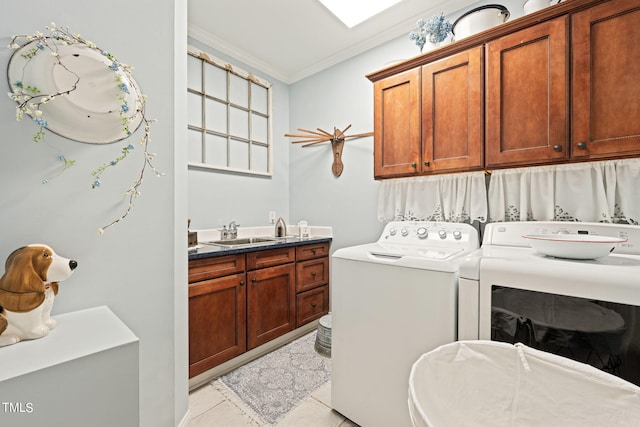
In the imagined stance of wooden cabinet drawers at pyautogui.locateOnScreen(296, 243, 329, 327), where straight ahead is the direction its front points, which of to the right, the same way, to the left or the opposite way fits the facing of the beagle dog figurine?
to the left

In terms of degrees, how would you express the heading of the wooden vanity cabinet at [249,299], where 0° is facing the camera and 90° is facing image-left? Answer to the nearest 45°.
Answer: approximately 315°

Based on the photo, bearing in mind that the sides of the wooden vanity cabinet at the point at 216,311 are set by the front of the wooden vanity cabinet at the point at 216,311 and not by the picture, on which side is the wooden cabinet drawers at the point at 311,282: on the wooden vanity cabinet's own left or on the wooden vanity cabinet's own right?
on the wooden vanity cabinet's own left

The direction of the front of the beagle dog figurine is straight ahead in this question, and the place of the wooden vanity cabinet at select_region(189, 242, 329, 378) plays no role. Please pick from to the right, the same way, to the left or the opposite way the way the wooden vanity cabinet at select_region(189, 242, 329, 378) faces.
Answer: to the right

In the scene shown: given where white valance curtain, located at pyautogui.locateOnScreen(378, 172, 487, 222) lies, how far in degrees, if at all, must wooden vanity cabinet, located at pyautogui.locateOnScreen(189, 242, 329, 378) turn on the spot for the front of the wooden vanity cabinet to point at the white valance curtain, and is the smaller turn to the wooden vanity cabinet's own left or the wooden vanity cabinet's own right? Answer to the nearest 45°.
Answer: approximately 45° to the wooden vanity cabinet's own left

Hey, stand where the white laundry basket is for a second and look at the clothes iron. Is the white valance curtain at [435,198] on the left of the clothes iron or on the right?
right

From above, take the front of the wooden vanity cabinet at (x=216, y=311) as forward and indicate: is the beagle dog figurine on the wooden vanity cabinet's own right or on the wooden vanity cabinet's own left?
on the wooden vanity cabinet's own right

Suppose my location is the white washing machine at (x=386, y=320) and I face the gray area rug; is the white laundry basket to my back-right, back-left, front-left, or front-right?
back-left

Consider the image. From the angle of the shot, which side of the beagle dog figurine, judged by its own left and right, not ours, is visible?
right
